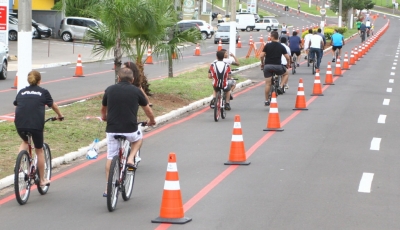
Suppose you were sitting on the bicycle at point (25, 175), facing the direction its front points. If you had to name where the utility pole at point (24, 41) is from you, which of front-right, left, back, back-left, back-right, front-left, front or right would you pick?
front-left

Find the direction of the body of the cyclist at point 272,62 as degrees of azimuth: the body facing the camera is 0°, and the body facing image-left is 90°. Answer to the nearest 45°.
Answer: approximately 180°

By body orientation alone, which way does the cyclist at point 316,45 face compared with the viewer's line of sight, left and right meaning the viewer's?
facing away from the viewer

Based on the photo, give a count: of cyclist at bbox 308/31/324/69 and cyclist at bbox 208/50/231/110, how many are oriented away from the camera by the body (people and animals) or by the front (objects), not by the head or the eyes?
2

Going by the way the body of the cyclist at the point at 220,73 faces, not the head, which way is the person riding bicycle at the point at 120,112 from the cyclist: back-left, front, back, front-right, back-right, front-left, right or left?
back

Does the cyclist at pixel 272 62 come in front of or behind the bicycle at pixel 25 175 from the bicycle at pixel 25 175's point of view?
in front

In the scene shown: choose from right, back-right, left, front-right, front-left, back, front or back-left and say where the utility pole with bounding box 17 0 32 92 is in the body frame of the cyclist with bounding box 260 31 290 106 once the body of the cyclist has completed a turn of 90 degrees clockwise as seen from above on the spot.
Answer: back-right

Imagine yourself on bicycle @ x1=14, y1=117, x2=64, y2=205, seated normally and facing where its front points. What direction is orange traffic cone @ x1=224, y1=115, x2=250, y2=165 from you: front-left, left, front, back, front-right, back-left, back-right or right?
front

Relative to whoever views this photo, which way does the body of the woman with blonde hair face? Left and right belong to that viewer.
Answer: facing away from the viewer and to the right of the viewer

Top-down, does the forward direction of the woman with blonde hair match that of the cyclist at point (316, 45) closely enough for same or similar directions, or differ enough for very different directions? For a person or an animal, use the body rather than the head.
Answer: same or similar directions

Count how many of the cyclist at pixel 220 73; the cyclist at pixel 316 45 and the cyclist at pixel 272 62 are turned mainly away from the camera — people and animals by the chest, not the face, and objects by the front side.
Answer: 3

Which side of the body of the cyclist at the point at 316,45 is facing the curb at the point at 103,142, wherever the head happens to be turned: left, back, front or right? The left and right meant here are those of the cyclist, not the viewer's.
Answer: back

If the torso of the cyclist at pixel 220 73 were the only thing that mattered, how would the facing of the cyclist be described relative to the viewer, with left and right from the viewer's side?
facing away from the viewer
